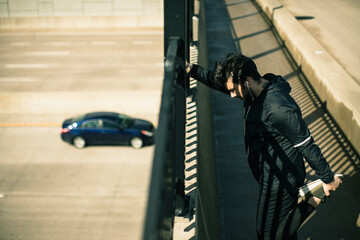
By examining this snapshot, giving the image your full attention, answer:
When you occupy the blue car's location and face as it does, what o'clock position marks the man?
The man is roughly at 3 o'clock from the blue car.

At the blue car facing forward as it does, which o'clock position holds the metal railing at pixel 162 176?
The metal railing is roughly at 3 o'clock from the blue car.

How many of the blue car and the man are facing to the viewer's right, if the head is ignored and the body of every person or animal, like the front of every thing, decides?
1

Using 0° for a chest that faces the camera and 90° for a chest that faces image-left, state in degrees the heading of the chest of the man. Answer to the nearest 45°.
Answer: approximately 90°

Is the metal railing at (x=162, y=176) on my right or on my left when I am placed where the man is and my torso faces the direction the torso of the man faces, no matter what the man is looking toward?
on my left

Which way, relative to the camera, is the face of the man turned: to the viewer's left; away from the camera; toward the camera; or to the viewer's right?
to the viewer's left

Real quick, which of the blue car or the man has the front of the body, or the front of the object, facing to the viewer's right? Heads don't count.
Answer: the blue car

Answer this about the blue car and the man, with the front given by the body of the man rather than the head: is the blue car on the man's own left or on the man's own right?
on the man's own right

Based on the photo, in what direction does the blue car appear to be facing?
to the viewer's right

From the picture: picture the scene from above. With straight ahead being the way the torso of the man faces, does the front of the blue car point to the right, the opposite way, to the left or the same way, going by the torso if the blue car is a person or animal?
the opposite way
